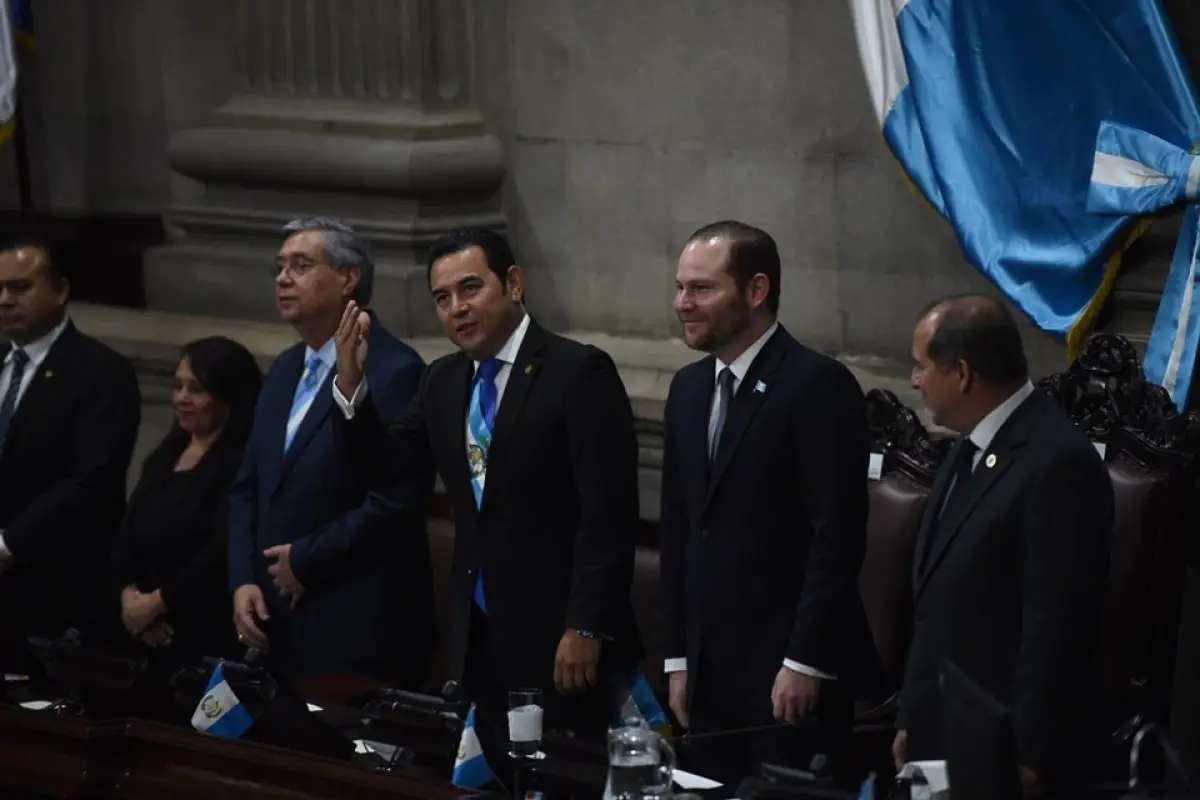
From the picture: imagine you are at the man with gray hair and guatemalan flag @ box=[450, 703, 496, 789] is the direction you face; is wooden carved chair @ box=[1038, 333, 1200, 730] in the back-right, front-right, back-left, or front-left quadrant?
front-left

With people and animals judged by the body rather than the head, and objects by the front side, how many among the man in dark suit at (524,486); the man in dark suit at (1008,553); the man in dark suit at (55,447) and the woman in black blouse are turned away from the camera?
0

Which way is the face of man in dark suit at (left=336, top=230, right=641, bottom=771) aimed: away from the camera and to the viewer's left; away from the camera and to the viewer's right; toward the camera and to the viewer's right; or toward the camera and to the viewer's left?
toward the camera and to the viewer's left

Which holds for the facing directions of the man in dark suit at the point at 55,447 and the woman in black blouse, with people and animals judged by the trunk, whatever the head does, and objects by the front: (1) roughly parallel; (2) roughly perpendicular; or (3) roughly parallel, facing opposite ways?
roughly parallel

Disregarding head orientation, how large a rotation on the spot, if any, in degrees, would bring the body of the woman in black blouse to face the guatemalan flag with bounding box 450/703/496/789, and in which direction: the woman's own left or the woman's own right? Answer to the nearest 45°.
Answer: approximately 45° to the woman's own left

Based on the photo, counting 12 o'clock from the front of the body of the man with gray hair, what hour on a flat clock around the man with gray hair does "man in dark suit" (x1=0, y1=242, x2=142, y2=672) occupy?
The man in dark suit is roughly at 3 o'clock from the man with gray hair.

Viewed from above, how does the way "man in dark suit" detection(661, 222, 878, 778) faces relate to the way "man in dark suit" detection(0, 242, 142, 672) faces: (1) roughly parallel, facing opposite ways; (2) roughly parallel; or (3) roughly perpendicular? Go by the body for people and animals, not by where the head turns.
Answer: roughly parallel

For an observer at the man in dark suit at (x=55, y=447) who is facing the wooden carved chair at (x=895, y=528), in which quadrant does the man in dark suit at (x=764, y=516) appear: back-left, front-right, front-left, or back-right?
front-right

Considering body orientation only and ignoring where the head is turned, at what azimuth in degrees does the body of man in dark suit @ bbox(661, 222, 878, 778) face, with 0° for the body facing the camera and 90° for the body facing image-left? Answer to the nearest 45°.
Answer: approximately 45°

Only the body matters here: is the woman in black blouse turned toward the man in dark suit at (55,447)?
no

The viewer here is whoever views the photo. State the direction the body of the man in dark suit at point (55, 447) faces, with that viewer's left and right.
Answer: facing the viewer and to the left of the viewer

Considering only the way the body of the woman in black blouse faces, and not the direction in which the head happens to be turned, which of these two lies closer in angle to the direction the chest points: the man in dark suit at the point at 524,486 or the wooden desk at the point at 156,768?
the wooden desk

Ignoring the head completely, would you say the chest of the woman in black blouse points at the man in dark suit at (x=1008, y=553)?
no

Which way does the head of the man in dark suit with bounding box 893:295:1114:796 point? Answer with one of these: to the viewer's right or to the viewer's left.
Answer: to the viewer's left

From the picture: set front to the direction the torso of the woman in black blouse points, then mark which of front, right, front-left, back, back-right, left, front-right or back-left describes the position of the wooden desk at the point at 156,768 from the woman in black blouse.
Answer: front-left

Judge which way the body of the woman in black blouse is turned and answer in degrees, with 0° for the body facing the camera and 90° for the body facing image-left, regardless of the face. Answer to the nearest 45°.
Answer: approximately 45°

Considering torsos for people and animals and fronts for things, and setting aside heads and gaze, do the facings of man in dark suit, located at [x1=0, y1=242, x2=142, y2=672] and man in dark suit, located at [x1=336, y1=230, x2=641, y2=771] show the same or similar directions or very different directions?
same or similar directions

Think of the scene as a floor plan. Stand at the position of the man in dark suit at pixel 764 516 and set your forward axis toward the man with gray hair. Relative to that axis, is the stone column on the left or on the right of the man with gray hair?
right
